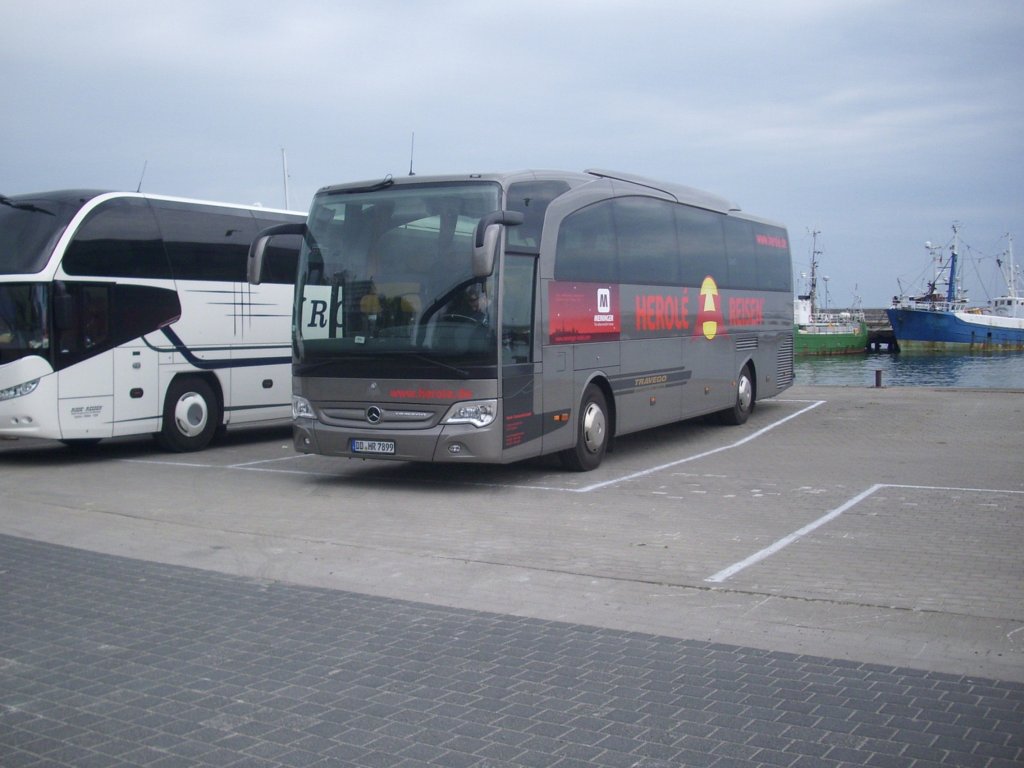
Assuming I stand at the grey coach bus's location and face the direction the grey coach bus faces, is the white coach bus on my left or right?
on my right

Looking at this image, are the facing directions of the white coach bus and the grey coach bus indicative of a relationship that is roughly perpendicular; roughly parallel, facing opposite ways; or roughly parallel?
roughly parallel

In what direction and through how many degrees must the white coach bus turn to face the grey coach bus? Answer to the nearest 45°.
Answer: approximately 90° to its left

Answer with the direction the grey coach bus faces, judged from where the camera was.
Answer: facing the viewer and to the left of the viewer

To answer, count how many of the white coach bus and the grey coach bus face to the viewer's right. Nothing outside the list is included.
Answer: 0
